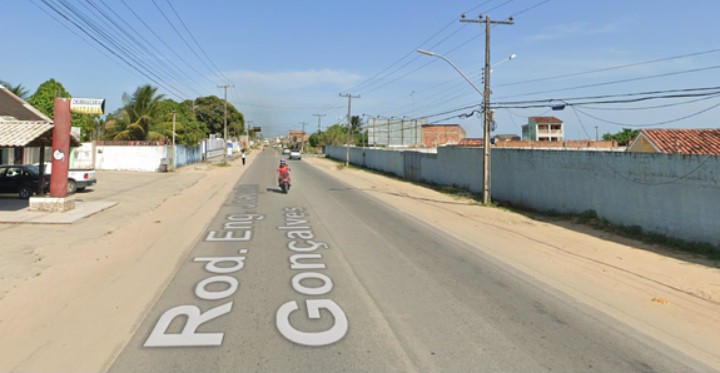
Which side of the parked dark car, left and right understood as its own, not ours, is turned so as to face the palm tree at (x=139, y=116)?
right

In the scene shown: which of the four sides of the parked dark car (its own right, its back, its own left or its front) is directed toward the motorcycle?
back

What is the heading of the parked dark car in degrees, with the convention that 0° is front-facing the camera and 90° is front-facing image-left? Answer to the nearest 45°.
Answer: approximately 90°

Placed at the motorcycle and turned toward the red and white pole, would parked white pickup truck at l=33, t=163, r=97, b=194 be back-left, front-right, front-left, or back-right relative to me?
front-right
